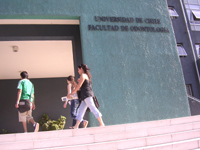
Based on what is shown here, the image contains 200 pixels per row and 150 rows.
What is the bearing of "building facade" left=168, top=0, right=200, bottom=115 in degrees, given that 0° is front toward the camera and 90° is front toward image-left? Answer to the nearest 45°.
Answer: approximately 0°

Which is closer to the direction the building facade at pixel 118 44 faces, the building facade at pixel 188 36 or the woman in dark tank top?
the woman in dark tank top

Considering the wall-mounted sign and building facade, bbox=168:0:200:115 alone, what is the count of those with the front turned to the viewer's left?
0

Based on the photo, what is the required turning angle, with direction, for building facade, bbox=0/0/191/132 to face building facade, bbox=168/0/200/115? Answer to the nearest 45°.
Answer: approximately 135° to its left

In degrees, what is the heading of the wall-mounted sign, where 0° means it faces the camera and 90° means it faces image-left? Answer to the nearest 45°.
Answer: approximately 0°

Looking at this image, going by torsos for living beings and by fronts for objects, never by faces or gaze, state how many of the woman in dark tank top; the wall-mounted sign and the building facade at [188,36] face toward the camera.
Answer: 2

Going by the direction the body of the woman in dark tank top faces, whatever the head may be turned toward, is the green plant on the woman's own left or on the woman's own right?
on the woman's own right
